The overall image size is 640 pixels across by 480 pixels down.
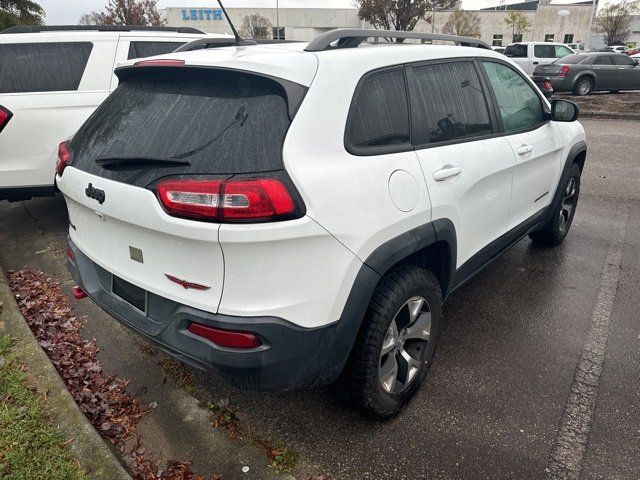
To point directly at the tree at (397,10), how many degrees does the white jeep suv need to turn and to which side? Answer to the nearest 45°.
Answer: approximately 45° to its left

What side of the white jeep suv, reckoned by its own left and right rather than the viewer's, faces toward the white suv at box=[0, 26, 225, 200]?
left

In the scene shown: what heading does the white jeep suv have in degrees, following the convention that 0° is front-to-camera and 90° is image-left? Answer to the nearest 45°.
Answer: approximately 225°

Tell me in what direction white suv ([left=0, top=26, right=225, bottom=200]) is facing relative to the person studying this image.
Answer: facing to the right of the viewer

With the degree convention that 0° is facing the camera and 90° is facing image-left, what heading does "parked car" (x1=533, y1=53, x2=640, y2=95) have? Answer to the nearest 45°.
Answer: approximately 225°

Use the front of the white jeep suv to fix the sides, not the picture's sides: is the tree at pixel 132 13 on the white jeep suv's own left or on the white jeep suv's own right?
on the white jeep suv's own left

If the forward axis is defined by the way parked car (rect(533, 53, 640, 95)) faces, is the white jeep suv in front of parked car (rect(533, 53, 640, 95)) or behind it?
behind
